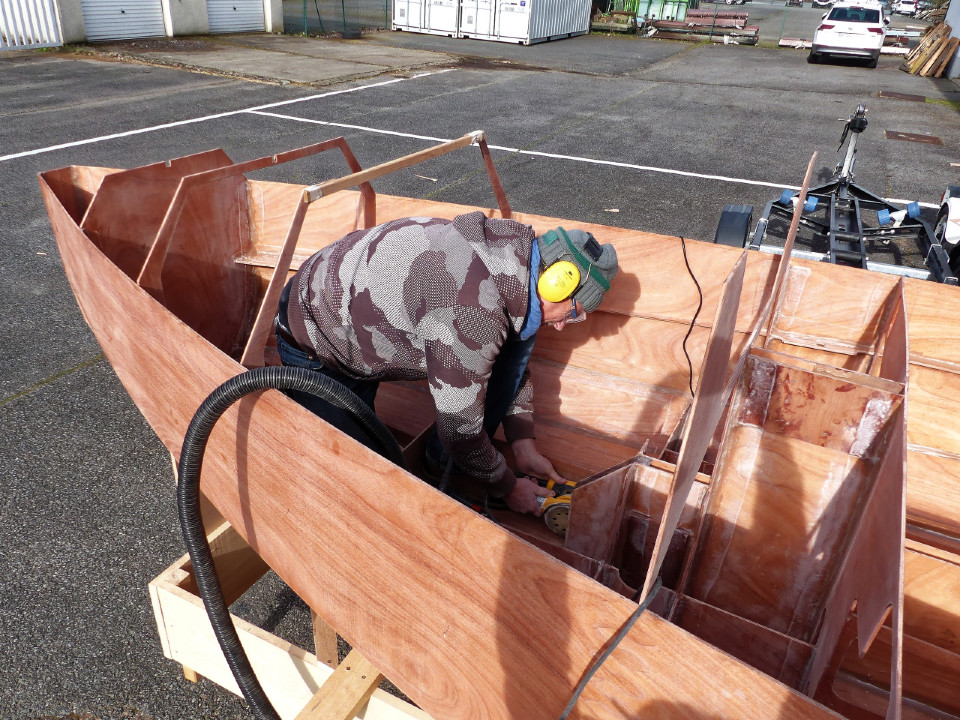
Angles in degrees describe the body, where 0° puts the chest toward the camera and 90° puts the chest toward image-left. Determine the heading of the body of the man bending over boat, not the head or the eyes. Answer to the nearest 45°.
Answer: approximately 270°

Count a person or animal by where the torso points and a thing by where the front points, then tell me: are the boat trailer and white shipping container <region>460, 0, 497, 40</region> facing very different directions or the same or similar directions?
very different directions

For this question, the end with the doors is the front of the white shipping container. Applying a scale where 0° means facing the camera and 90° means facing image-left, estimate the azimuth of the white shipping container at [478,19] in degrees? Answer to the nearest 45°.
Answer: approximately 0°

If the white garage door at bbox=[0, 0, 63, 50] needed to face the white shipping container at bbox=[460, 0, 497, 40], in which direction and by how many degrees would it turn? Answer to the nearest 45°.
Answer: approximately 90° to its left

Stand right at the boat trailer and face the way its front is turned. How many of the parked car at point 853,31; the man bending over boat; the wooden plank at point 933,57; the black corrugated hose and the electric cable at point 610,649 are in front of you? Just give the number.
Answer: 2

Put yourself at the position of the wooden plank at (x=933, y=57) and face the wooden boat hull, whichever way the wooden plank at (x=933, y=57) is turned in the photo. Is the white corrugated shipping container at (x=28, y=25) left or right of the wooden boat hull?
right

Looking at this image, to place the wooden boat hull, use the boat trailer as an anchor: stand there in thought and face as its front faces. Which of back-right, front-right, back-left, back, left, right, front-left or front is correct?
back

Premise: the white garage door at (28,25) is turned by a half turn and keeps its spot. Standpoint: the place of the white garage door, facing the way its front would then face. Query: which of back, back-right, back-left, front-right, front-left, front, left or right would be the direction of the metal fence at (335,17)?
front-right

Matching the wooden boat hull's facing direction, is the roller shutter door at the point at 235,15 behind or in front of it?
in front

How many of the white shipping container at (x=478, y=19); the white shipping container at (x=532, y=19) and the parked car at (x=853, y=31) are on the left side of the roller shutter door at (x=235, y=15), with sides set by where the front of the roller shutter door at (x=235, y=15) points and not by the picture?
3

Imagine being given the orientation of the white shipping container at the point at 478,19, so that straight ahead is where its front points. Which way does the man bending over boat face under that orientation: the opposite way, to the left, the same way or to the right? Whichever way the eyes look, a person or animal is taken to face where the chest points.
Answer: to the left
